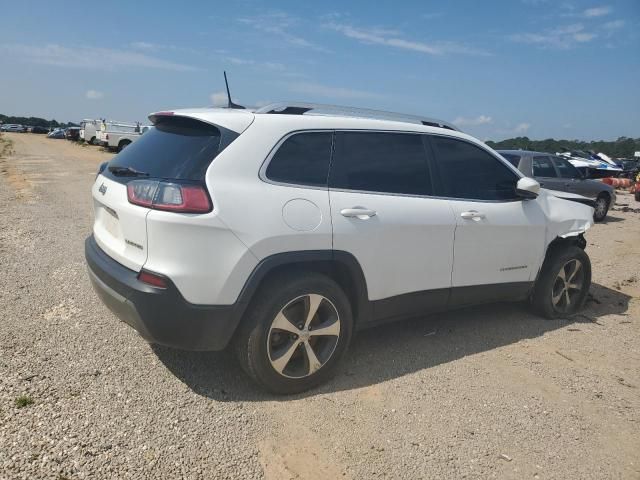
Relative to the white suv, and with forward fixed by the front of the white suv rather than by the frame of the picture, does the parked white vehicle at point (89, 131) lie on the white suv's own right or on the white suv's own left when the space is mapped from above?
on the white suv's own left

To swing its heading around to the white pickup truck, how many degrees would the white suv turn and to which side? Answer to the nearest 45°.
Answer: approximately 90° to its left

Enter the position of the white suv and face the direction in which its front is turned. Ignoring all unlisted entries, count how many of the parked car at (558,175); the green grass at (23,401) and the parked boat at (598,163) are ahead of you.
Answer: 2

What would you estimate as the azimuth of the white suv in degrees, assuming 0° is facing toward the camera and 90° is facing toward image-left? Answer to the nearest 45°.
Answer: approximately 225°

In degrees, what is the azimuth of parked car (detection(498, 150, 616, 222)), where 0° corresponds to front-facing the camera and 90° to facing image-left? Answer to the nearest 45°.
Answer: approximately 225°

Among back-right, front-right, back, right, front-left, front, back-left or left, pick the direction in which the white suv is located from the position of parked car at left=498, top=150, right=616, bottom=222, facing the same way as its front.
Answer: back-right

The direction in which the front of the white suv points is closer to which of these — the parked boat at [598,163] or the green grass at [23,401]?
the parked boat

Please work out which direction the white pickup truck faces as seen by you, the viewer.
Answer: facing away from the viewer and to the right of the viewer

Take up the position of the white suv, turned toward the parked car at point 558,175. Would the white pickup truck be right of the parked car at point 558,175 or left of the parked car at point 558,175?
left
